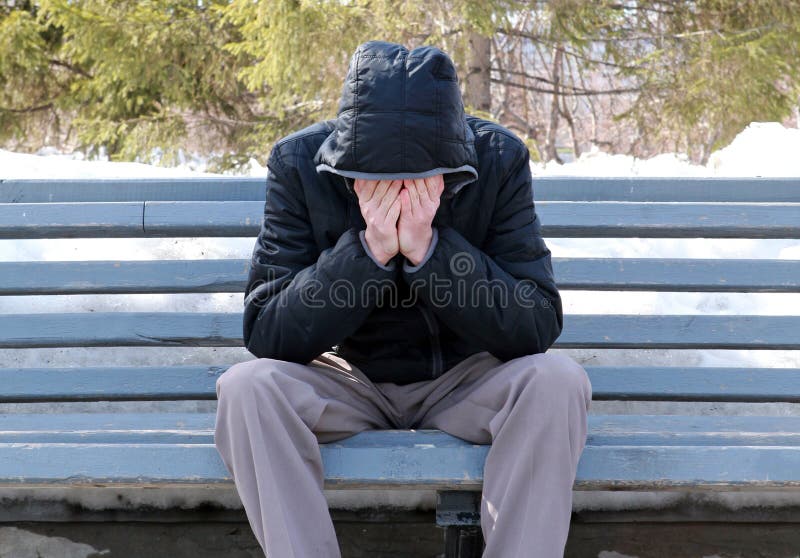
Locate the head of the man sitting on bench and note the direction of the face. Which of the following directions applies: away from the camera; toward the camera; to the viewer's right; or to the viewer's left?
toward the camera

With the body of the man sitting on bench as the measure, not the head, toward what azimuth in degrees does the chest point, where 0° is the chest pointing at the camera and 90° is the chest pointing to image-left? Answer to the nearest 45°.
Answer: approximately 0°

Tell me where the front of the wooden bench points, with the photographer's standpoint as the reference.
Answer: facing the viewer
